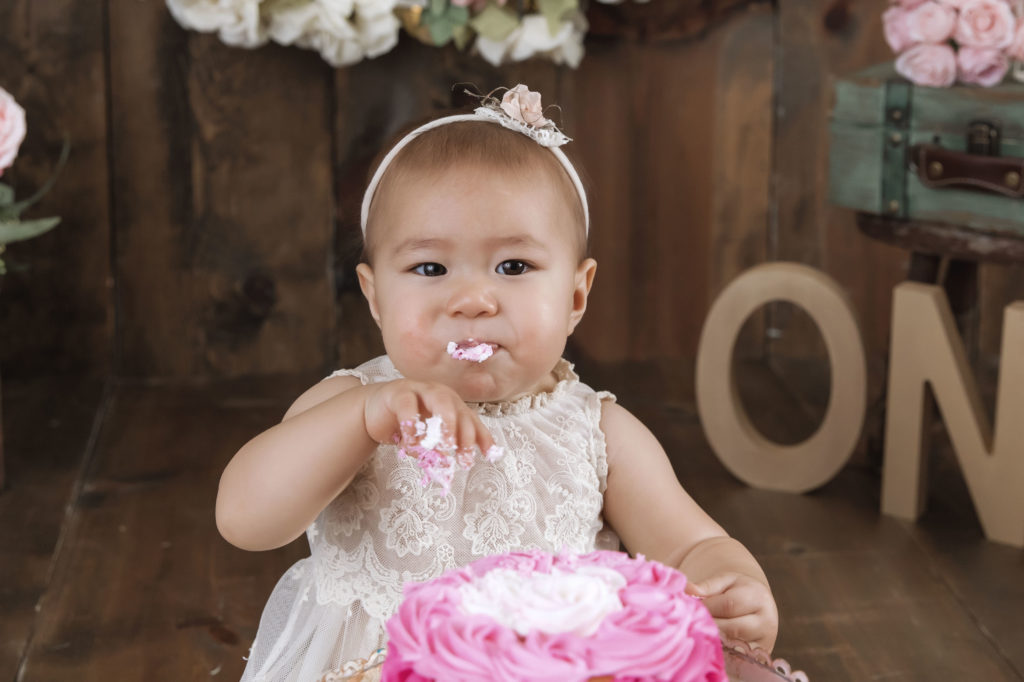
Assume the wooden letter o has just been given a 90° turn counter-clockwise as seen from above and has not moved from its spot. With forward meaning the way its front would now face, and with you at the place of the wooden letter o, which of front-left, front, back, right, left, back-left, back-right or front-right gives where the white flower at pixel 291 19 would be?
back

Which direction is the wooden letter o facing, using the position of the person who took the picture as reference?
facing the viewer

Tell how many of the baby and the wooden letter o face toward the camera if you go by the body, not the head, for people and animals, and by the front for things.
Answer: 2

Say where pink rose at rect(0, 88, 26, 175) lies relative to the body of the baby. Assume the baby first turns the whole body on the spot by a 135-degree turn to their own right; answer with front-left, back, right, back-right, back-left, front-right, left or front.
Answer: front

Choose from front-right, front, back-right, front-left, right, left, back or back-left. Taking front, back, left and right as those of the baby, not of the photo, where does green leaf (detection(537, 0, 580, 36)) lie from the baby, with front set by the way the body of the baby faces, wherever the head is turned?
back

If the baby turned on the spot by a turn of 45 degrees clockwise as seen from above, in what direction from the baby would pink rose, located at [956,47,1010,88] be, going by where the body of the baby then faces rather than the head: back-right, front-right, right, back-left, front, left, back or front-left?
back
